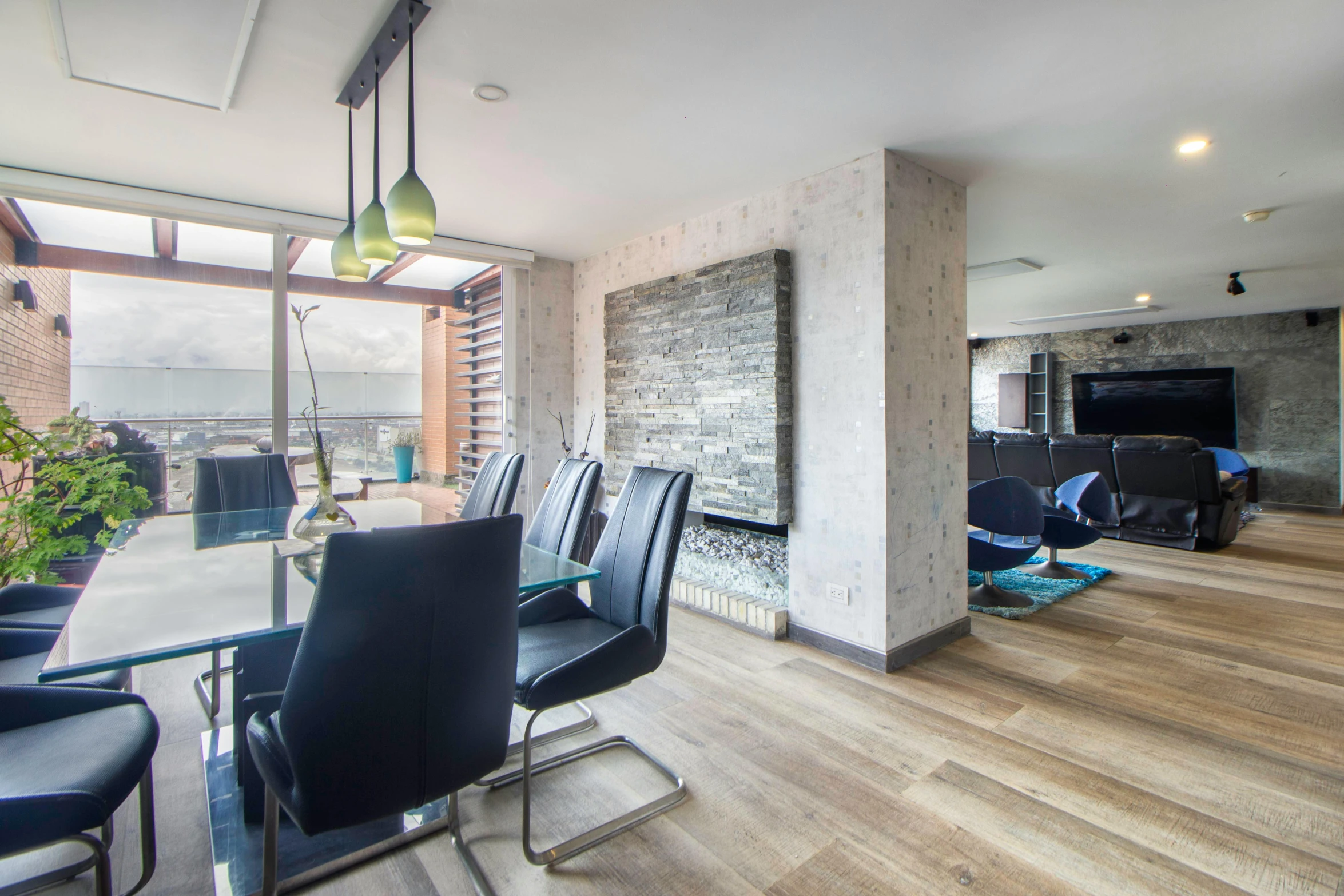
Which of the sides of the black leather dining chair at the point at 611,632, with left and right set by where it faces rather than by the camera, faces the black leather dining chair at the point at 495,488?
right

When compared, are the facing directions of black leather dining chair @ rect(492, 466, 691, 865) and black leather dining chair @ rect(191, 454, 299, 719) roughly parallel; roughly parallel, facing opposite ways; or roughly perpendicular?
roughly perpendicular

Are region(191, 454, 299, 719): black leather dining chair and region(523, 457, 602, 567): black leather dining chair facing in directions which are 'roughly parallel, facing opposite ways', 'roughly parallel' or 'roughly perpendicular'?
roughly perpendicular

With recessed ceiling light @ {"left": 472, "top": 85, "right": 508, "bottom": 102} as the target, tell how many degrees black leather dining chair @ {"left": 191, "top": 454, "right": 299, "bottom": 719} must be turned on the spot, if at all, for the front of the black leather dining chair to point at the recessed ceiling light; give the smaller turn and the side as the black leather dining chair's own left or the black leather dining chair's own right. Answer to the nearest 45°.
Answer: approximately 45° to the black leather dining chair's own left

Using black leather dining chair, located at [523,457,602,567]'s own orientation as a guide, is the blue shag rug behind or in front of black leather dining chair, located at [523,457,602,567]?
behind

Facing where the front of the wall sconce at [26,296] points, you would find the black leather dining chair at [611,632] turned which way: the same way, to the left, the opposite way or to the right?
the opposite way

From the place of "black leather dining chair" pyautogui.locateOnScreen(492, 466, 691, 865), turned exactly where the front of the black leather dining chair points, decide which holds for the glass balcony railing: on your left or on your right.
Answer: on your right

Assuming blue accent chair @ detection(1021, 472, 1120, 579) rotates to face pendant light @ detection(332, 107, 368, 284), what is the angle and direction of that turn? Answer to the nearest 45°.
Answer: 0° — it already faces it

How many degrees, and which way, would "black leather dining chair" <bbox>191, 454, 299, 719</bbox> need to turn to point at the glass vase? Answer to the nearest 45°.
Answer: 0° — it already faces it

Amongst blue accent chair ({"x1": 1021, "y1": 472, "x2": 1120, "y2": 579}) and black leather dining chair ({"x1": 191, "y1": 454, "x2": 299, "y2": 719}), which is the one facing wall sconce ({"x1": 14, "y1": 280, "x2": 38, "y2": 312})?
the blue accent chair

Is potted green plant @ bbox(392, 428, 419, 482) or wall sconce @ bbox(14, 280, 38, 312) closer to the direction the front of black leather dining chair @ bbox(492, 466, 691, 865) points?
the wall sconce

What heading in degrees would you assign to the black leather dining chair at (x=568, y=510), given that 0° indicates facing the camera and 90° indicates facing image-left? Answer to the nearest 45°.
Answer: approximately 45°
